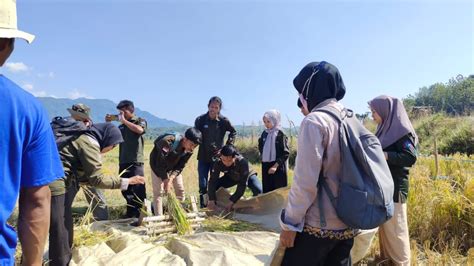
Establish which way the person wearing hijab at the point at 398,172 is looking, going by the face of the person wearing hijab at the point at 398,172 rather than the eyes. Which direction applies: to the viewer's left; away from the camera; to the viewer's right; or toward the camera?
to the viewer's left

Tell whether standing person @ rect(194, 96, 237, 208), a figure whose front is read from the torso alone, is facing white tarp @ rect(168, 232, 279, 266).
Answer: yes

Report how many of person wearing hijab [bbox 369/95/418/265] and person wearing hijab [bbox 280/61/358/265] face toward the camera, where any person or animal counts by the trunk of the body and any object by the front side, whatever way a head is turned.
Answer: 0

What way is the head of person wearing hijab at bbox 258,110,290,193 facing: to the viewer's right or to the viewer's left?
to the viewer's left

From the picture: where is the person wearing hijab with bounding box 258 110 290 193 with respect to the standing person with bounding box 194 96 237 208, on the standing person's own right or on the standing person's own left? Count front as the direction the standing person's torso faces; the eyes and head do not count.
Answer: on the standing person's own left

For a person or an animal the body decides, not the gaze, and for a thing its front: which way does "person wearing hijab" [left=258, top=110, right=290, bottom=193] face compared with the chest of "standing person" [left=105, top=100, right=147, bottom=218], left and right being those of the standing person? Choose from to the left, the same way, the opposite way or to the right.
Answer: the same way

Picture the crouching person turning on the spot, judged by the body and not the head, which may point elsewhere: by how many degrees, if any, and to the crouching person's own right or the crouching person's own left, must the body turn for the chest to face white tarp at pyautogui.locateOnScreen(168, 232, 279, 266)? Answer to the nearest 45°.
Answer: approximately 45° to the crouching person's own left

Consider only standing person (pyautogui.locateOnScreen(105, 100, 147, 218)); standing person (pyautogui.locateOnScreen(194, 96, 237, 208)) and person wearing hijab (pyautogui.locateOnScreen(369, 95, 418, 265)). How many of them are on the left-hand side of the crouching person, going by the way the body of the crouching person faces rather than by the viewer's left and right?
1

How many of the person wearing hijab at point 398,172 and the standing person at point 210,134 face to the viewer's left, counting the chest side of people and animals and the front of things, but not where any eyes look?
1

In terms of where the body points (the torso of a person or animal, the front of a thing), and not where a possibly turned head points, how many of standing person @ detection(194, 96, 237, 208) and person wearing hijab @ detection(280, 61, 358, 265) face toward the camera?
1

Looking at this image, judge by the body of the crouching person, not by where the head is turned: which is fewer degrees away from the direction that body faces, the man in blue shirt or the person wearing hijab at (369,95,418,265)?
the man in blue shirt

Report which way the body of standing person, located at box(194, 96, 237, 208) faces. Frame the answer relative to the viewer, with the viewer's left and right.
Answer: facing the viewer

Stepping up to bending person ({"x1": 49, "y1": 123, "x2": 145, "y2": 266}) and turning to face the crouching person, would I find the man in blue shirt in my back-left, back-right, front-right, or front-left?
back-right

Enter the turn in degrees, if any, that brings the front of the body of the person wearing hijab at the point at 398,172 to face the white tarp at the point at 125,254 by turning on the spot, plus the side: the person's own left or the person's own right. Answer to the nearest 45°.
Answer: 0° — they already face it

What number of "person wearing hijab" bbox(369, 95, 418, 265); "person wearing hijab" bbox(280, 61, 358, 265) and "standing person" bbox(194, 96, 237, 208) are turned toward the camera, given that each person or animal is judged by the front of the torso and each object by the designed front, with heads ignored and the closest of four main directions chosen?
1

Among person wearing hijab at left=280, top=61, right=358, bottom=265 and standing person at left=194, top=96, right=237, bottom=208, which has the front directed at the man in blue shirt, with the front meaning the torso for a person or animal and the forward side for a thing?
the standing person

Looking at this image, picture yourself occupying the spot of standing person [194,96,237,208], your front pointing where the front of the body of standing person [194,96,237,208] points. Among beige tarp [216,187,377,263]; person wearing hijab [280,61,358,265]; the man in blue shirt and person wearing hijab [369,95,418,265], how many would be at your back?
0

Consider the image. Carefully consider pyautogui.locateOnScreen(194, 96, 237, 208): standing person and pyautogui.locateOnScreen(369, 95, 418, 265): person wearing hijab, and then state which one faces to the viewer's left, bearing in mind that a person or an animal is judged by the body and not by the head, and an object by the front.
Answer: the person wearing hijab
